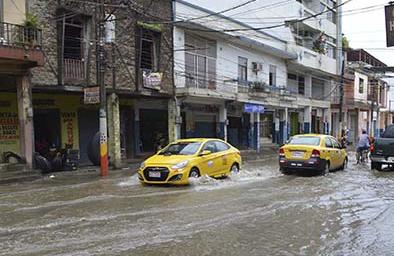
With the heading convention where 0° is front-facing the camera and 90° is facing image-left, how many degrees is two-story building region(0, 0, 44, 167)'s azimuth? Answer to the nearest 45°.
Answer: approximately 315°

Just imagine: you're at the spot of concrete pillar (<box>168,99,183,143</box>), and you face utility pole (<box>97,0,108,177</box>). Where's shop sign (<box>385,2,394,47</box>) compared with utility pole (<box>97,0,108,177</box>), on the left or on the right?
left

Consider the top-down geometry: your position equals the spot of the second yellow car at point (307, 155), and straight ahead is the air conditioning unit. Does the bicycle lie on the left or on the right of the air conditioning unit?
right

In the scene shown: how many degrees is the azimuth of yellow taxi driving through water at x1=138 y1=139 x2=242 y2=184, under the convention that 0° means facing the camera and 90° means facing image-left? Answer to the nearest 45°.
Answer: approximately 45°

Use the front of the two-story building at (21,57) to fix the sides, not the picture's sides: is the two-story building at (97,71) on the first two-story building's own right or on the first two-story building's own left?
on the first two-story building's own left
